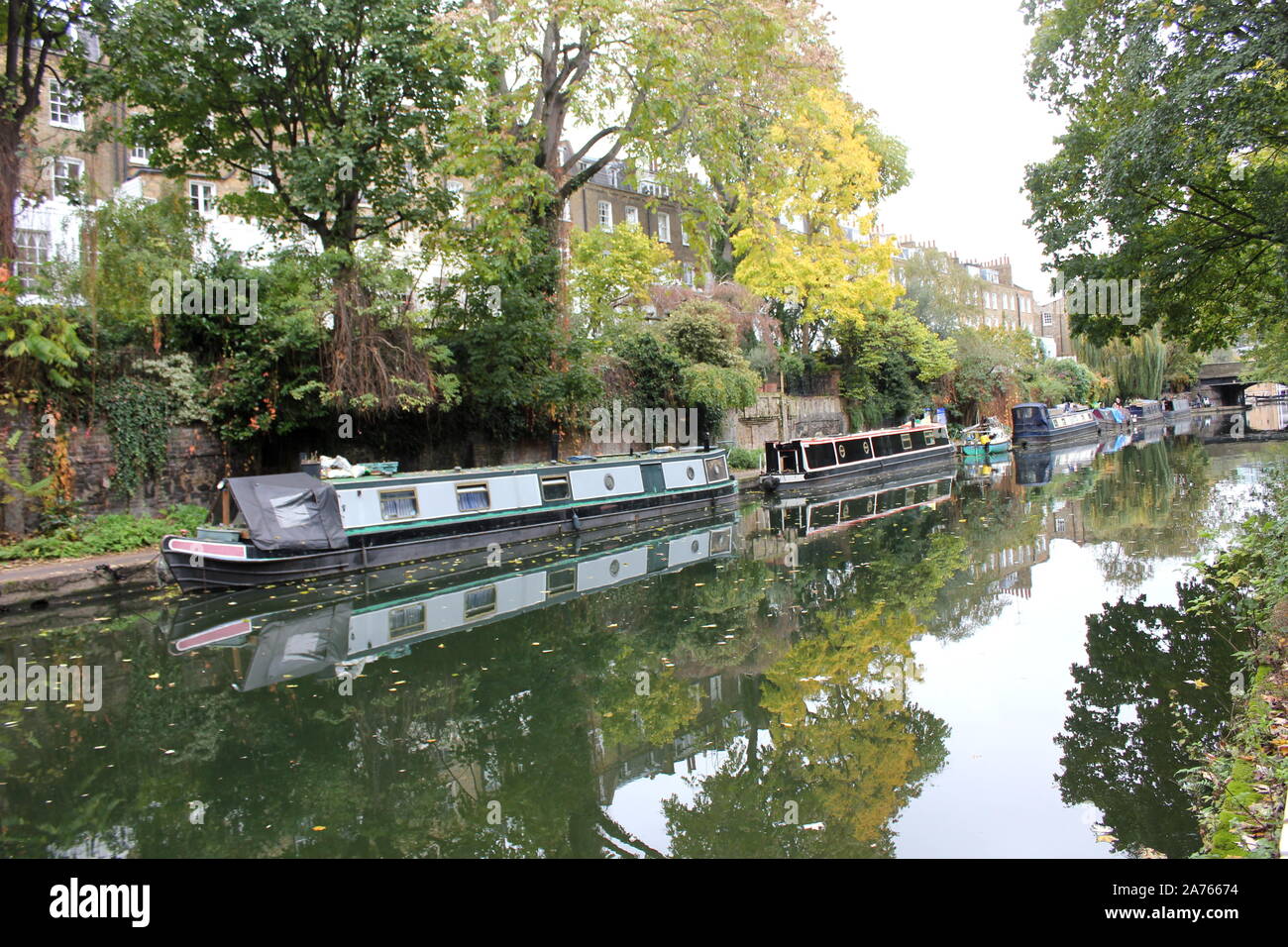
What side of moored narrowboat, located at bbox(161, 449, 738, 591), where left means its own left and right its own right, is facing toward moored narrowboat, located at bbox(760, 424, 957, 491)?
back

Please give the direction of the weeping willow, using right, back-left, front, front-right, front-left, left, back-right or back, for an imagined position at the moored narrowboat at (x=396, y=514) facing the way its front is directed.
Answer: back

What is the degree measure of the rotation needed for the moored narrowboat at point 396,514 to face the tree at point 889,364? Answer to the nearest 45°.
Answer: approximately 180°

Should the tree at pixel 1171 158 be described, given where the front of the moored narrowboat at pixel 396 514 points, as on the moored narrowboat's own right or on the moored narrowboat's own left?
on the moored narrowboat's own left

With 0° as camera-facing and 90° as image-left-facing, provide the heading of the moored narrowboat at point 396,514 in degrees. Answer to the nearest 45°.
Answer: approximately 45°

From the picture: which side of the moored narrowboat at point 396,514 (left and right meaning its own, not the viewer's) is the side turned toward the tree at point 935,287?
back

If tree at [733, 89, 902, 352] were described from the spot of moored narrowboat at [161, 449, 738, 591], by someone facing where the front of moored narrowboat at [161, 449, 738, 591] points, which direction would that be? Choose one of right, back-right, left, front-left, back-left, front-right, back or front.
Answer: back

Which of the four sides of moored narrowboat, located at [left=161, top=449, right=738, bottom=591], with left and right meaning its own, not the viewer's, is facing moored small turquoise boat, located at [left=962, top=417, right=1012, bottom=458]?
back

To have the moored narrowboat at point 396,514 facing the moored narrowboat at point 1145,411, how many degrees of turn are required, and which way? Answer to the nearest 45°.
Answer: approximately 180°
